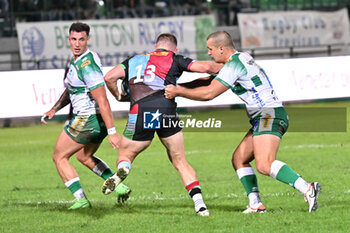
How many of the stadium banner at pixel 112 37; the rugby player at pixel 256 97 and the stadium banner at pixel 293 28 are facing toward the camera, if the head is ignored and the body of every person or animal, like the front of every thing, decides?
2

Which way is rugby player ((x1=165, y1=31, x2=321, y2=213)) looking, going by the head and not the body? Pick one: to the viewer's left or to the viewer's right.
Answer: to the viewer's left

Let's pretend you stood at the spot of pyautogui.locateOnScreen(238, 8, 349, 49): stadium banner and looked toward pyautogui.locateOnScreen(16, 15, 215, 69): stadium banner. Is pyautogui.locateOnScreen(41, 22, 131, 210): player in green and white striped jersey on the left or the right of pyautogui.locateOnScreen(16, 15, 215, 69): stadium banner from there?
left

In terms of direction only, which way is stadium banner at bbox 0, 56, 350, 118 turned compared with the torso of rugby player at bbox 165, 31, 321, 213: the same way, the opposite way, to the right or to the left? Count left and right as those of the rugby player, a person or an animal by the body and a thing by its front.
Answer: to the left

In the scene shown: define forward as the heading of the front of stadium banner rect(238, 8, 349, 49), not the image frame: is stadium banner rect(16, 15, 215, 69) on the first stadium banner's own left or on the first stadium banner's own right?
on the first stadium banner's own right

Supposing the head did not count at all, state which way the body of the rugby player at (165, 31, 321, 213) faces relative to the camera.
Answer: to the viewer's left

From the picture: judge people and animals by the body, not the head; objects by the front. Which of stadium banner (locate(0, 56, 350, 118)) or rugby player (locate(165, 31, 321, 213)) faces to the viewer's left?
the rugby player

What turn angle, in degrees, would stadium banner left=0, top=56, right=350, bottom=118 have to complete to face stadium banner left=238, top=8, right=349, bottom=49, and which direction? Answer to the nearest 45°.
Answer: approximately 180°

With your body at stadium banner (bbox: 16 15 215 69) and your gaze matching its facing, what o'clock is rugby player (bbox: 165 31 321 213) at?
The rugby player is roughly at 12 o'clock from the stadium banner.
